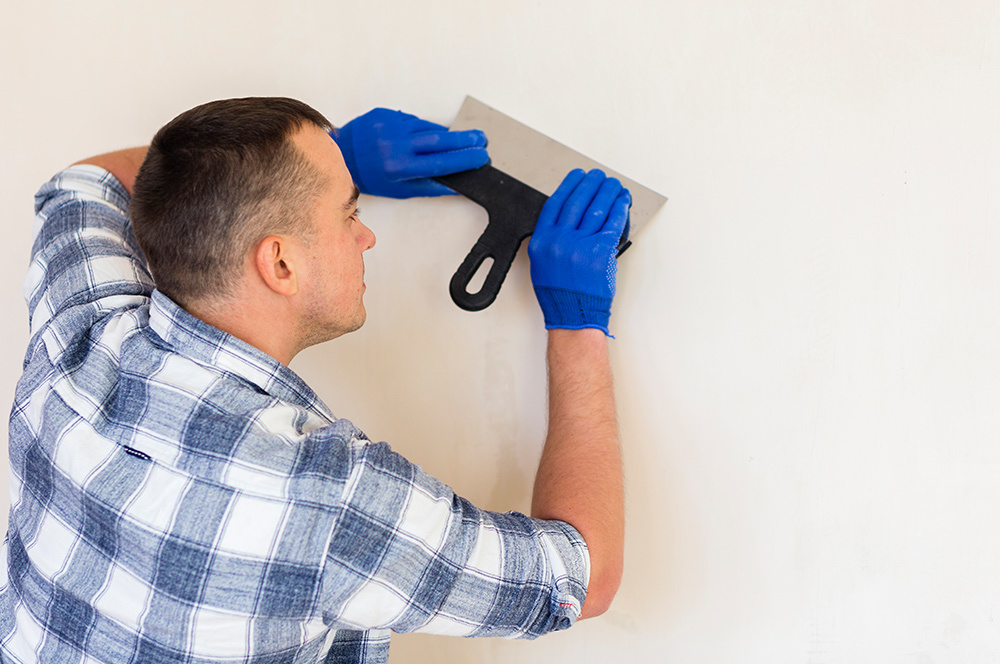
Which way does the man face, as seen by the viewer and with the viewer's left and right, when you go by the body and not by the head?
facing away from the viewer and to the right of the viewer

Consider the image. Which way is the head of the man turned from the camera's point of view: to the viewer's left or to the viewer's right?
to the viewer's right
